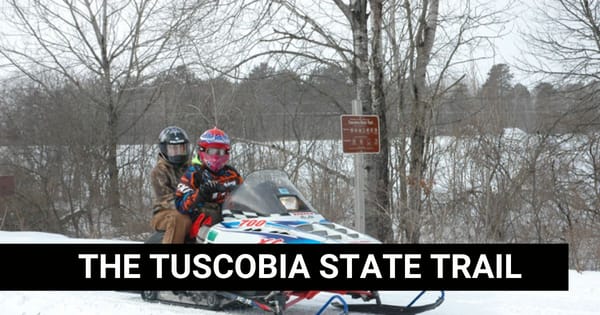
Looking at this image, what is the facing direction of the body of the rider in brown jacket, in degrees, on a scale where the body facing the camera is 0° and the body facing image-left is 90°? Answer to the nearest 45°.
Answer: approximately 315°

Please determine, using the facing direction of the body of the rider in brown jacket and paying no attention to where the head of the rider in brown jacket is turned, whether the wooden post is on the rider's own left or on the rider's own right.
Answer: on the rider's own left

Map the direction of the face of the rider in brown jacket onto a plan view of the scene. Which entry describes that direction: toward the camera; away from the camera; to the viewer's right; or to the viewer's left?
toward the camera

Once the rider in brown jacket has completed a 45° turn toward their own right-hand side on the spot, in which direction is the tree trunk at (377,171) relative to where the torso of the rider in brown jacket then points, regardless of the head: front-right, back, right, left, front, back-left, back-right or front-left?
back-left

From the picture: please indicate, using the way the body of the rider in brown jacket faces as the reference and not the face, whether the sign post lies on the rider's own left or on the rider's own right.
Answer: on the rider's own left

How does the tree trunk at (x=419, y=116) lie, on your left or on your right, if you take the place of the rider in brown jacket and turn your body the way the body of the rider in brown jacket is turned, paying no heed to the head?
on your left

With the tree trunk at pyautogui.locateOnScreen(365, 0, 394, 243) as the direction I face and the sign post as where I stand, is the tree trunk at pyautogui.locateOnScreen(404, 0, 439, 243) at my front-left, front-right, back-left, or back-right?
front-right
